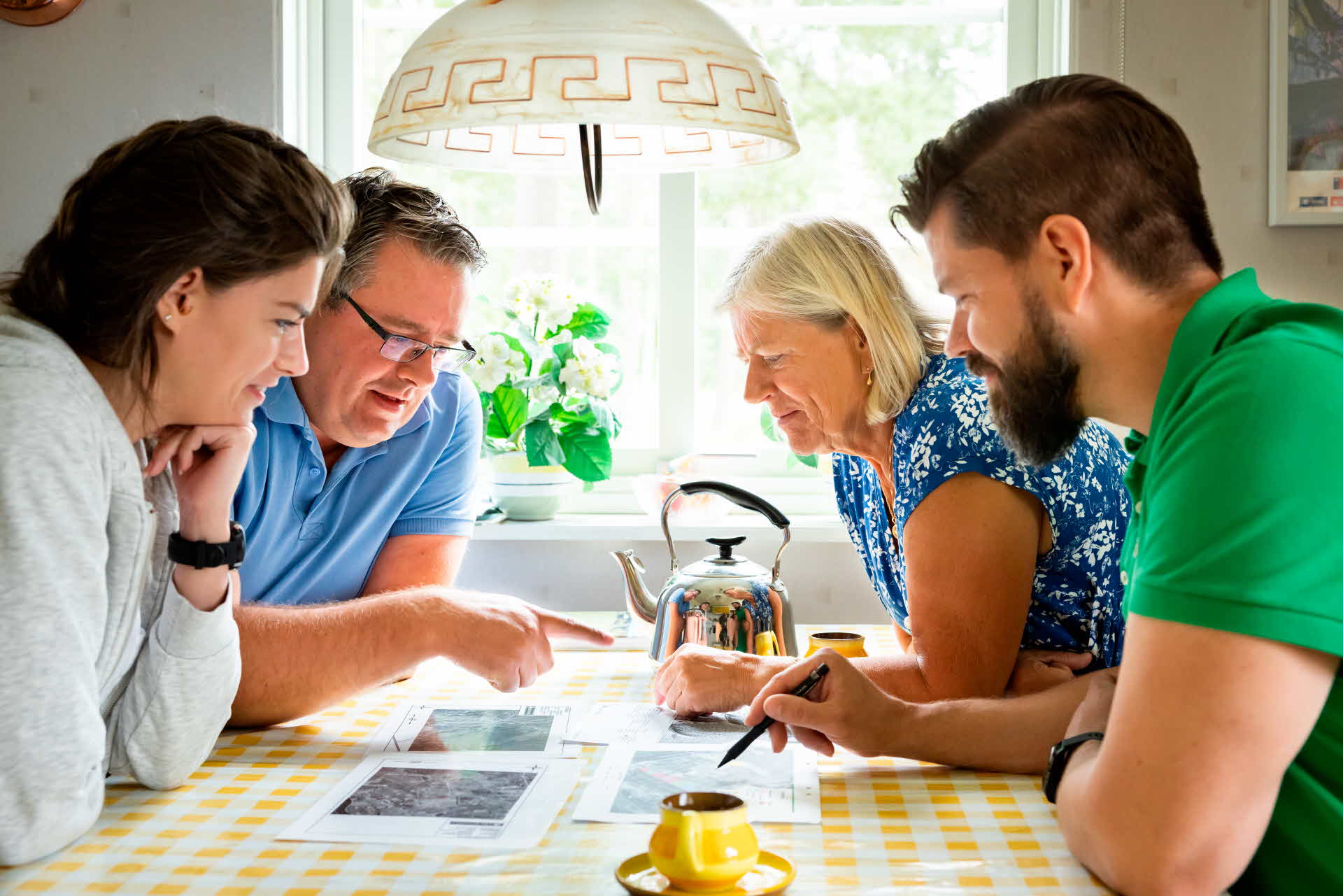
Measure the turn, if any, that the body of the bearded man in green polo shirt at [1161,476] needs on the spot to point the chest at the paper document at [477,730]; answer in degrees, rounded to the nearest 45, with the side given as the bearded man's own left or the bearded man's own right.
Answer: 0° — they already face it

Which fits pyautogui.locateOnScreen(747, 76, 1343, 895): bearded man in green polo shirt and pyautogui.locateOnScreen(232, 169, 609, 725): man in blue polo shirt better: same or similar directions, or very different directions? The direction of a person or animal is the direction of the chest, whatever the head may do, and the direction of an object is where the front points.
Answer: very different directions

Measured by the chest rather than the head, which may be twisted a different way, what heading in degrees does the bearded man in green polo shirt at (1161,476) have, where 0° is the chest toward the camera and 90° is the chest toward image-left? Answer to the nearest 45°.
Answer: approximately 90°

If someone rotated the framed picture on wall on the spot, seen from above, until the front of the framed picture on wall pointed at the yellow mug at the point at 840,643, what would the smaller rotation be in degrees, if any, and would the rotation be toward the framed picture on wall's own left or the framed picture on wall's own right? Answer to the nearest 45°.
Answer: approximately 45° to the framed picture on wall's own right

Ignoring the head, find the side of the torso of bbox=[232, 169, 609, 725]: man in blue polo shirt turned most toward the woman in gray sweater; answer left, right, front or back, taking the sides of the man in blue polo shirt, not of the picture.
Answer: right

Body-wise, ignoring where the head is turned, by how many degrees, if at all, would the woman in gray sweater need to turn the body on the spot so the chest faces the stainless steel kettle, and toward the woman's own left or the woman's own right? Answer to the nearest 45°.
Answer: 0° — they already face it

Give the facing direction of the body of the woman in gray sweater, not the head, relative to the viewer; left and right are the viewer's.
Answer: facing to the right of the viewer

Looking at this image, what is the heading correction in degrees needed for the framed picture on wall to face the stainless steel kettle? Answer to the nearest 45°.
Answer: approximately 45° to its right

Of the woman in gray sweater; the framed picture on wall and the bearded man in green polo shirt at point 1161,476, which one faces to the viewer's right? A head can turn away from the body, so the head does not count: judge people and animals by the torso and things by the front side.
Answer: the woman in gray sweater
